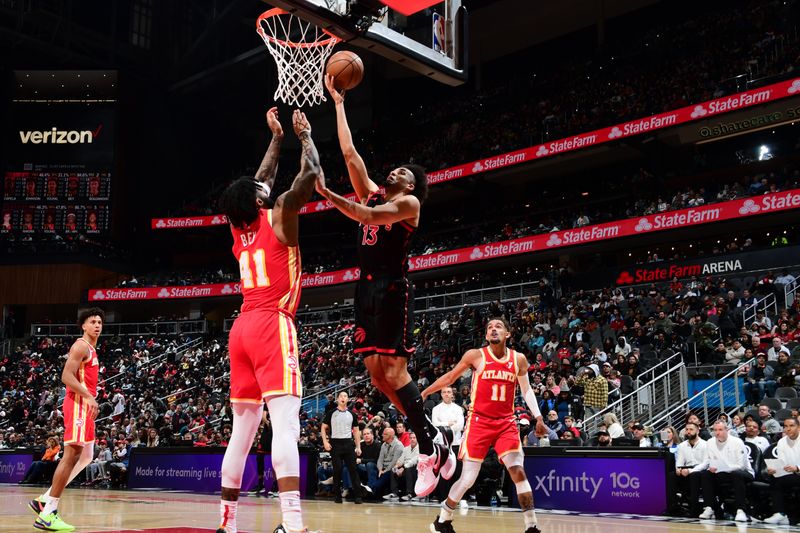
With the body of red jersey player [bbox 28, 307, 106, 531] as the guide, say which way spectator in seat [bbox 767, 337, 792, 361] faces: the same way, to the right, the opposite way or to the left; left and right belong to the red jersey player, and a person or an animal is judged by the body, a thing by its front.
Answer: to the right

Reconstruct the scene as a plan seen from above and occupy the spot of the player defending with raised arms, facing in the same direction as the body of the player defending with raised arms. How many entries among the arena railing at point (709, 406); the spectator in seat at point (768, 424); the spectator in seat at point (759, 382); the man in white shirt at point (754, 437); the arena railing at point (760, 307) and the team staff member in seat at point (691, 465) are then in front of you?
6

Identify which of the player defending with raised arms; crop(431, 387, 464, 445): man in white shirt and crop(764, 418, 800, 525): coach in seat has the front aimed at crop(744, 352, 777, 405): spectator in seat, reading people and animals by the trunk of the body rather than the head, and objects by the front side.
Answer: the player defending with raised arms

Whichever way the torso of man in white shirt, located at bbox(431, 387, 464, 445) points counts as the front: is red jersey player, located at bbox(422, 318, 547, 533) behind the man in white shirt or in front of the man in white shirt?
in front

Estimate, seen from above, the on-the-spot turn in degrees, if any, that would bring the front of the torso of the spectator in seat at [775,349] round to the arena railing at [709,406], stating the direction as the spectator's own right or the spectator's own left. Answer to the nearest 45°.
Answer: approximately 45° to the spectator's own right

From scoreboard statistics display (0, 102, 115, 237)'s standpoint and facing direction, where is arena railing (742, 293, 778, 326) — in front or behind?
in front

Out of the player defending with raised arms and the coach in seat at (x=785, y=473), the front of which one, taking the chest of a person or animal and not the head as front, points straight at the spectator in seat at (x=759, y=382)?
the player defending with raised arms

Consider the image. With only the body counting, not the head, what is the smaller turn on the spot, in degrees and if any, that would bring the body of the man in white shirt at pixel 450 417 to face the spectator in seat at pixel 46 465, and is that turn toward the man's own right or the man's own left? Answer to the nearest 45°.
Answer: approximately 135° to the man's own right

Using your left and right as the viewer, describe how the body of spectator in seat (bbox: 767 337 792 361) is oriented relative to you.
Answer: facing the viewer and to the left of the viewer

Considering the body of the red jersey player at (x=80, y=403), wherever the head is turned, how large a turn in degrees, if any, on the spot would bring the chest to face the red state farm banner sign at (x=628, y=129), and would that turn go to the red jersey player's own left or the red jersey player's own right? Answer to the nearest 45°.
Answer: approximately 45° to the red jersey player's own left

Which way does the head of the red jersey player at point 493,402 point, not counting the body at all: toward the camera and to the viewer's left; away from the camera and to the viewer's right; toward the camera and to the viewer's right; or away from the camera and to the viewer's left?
toward the camera and to the viewer's left

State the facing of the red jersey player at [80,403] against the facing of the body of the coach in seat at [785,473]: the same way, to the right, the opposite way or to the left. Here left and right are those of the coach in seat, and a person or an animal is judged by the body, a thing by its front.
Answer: the opposite way

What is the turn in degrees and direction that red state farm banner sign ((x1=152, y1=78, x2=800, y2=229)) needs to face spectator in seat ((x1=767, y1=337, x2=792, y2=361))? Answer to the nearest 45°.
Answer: approximately 45° to its left
